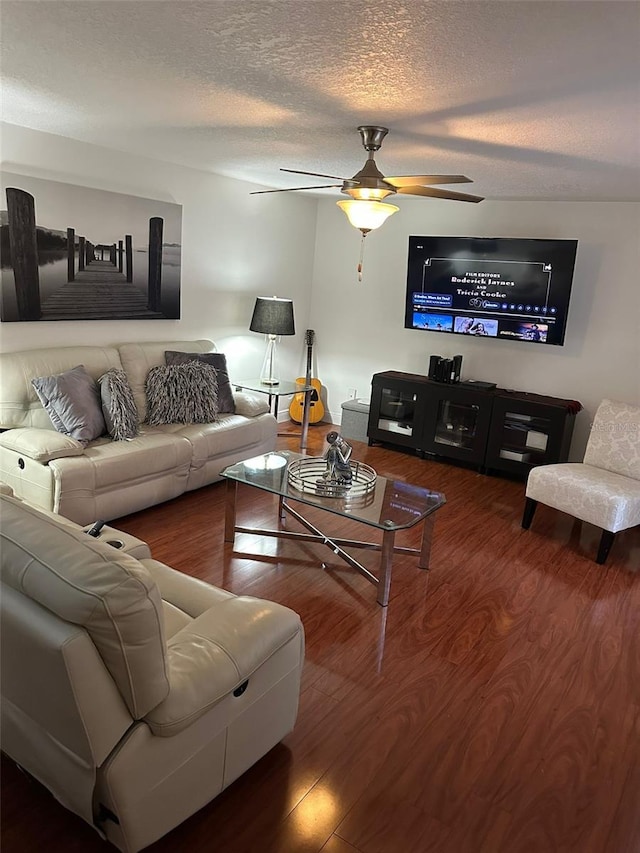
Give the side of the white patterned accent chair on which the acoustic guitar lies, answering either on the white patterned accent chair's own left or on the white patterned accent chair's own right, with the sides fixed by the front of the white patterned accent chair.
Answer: on the white patterned accent chair's own right

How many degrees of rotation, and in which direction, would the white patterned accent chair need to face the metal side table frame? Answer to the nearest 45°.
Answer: approximately 45° to its right

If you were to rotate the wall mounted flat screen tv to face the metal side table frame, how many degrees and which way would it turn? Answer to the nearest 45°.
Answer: approximately 90° to its right

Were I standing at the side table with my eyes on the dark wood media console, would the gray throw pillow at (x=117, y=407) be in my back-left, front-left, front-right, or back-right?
back-right

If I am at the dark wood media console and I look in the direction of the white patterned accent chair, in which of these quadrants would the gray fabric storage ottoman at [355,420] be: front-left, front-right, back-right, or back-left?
back-right

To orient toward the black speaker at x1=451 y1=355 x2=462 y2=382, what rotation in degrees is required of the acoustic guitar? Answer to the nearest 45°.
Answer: approximately 45° to its left

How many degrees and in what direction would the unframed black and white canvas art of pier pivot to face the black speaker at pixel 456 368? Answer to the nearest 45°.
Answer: approximately 45° to its left

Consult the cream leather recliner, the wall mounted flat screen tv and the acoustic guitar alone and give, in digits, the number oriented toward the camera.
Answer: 2

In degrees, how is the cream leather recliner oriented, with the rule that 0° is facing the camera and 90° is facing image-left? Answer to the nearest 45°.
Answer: approximately 225°

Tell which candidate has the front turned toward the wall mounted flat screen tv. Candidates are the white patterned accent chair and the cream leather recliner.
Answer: the cream leather recliner

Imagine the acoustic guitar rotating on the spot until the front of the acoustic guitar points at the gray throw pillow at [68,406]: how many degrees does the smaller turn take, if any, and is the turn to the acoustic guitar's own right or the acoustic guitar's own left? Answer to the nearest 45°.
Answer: approximately 45° to the acoustic guitar's own right

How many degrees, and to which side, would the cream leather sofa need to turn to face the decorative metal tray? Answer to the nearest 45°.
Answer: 0° — it already faces it

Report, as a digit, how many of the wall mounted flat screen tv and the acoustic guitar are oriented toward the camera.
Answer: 2

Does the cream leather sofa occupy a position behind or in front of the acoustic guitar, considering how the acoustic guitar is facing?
in front

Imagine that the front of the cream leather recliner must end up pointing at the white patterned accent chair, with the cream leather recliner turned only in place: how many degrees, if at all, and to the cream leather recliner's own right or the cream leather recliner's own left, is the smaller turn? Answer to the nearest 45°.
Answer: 0° — it already faces it
